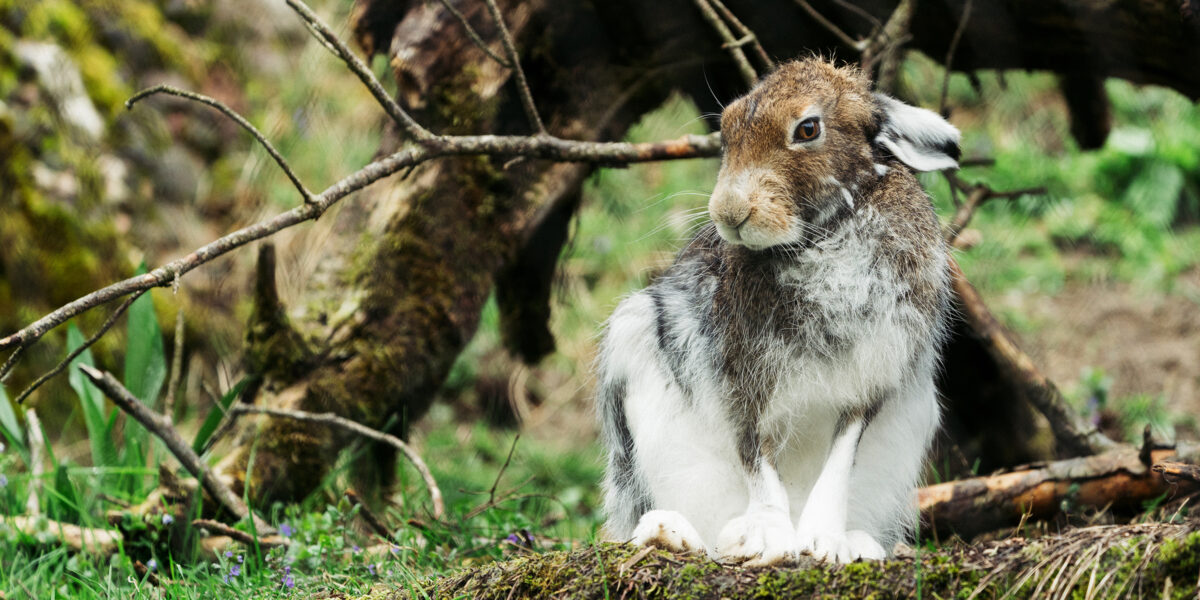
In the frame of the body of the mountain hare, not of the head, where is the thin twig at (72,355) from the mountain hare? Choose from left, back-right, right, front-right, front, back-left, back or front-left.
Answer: right

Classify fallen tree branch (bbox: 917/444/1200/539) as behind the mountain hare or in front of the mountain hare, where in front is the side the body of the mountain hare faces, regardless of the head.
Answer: behind

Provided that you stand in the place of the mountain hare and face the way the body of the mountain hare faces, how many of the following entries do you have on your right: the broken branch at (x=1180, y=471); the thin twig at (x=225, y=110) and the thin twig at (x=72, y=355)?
2

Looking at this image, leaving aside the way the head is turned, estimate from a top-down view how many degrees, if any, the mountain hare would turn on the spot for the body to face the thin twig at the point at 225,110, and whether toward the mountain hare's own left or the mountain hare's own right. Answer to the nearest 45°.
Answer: approximately 90° to the mountain hare's own right

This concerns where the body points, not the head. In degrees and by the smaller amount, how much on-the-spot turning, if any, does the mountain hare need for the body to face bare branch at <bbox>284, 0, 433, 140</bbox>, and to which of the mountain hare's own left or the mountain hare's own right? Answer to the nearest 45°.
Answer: approximately 90° to the mountain hare's own right

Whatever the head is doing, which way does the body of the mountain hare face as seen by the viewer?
toward the camera

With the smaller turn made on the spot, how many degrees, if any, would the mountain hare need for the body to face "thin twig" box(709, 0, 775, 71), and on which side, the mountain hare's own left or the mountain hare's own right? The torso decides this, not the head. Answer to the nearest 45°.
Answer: approximately 180°

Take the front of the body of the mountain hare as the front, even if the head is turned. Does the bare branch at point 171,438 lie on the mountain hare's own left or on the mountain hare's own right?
on the mountain hare's own right

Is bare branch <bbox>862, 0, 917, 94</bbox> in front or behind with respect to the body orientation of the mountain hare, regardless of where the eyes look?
behind

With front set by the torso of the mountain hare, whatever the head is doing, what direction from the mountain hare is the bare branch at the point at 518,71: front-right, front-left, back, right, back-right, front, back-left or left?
back-right
